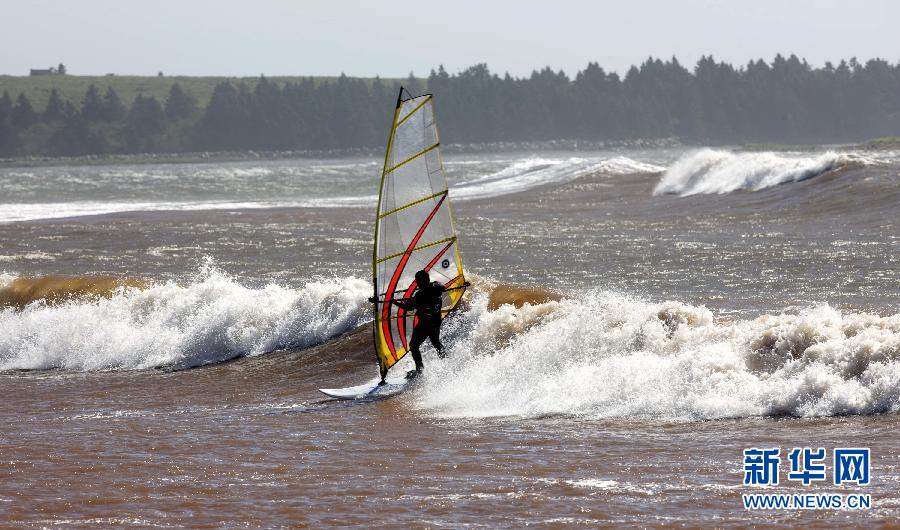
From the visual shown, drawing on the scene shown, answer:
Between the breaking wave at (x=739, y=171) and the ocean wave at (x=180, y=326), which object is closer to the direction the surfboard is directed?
the ocean wave

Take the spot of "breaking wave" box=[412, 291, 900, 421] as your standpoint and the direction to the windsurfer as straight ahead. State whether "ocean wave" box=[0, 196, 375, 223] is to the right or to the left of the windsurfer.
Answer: right

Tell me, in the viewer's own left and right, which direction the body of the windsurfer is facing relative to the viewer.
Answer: facing away from the viewer and to the left of the viewer

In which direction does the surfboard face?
to the viewer's left

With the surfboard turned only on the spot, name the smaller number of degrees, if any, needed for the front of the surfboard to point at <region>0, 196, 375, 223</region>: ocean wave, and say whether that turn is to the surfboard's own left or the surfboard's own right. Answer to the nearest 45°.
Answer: approximately 90° to the surfboard's own right

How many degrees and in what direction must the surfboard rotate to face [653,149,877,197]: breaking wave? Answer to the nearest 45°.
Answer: approximately 135° to its right
